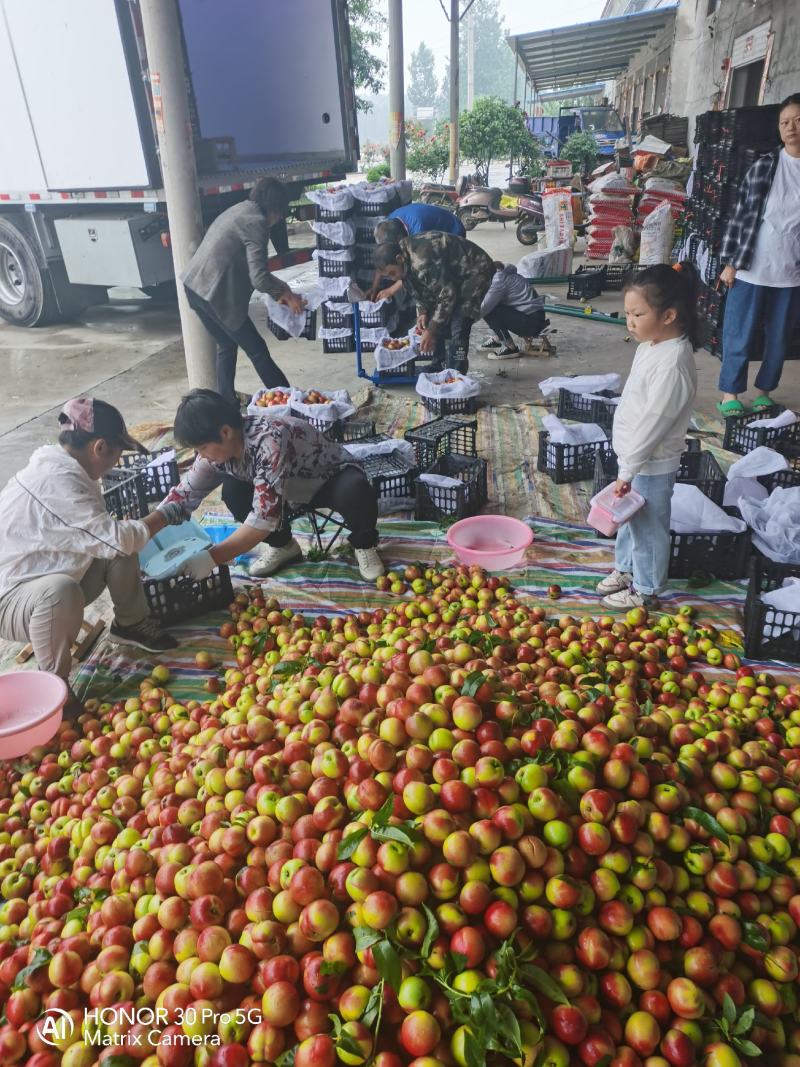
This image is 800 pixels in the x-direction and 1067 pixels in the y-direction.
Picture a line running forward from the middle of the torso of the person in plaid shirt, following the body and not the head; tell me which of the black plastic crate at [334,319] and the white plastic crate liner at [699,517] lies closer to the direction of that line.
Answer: the white plastic crate liner

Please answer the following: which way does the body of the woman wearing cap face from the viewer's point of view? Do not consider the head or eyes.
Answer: to the viewer's right

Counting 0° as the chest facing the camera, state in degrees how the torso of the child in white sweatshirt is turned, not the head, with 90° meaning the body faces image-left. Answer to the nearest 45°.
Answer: approximately 90°

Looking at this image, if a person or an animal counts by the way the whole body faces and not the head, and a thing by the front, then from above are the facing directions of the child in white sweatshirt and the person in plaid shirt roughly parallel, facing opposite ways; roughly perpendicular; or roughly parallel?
roughly perpendicular

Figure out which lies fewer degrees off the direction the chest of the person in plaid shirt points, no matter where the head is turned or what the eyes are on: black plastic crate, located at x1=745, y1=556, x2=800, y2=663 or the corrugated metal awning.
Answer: the black plastic crate

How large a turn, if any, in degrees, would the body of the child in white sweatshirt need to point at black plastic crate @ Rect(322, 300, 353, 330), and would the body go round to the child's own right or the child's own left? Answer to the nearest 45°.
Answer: approximately 45° to the child's own right

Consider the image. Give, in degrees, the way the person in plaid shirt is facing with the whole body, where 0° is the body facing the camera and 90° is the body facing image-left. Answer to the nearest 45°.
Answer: approximately 0°
